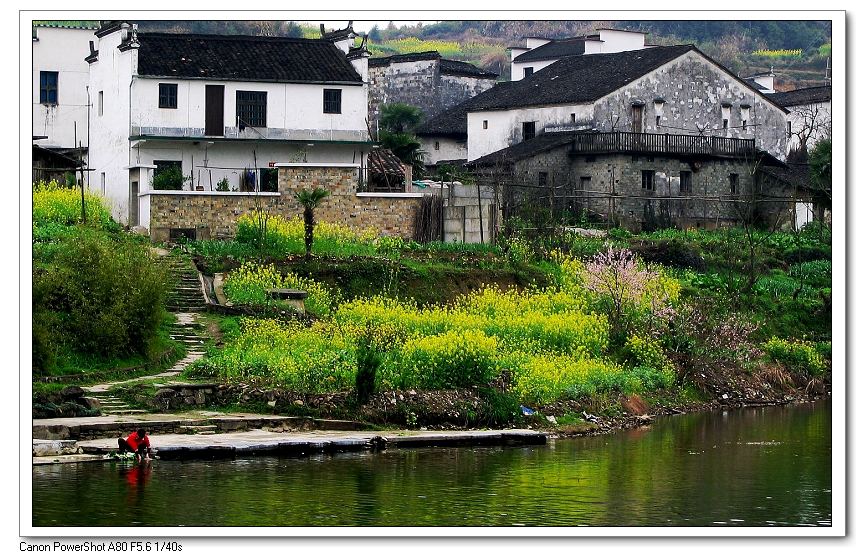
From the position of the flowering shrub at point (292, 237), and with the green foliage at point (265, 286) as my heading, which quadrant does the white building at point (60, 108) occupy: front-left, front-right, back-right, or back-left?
back-right

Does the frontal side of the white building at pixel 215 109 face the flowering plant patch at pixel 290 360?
yes

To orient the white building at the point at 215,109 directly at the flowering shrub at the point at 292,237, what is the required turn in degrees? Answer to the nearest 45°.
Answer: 0° — it already faces it

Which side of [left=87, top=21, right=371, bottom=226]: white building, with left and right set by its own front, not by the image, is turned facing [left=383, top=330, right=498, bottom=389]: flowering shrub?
front

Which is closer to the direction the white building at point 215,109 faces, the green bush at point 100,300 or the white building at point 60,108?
the green bush

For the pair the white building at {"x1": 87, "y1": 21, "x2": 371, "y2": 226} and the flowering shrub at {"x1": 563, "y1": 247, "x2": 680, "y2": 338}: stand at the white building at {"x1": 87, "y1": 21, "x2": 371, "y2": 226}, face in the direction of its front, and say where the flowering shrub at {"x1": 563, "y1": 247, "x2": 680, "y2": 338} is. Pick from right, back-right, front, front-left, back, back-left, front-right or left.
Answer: front-left

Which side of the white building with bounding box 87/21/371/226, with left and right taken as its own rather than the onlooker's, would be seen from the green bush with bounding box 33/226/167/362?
front

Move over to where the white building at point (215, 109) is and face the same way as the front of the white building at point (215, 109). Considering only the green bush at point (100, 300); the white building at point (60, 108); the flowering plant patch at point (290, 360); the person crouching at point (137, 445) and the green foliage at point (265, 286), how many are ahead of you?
4

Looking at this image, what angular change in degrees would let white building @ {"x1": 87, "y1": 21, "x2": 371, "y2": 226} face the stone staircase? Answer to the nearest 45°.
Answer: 0° — it already faces it

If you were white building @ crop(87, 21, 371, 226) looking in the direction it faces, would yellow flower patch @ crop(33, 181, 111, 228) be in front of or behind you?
in front

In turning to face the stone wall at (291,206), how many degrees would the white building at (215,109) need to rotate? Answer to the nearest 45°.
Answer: approximately 45° to its left

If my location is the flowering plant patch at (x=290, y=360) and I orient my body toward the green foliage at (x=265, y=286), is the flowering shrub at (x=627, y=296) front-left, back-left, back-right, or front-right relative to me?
front-right

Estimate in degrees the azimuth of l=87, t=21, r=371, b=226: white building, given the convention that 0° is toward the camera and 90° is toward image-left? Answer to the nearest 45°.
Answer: approximately 0°

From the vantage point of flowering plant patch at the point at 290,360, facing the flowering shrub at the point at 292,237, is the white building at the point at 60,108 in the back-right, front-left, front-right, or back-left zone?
front-left

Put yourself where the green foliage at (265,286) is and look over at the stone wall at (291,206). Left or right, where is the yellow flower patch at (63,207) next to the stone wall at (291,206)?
left

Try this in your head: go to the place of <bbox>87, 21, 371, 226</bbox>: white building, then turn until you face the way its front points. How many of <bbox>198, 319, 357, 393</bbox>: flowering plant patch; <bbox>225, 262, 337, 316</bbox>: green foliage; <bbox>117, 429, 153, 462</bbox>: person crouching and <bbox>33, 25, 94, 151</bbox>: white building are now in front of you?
3
